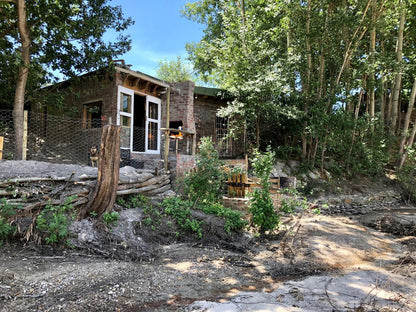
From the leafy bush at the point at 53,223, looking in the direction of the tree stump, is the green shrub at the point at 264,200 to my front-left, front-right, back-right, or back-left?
front-right

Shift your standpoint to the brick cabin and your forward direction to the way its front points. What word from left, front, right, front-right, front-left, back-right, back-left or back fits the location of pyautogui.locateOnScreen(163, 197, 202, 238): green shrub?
front-right

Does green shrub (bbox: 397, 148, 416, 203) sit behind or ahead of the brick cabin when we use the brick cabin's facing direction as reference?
ahead

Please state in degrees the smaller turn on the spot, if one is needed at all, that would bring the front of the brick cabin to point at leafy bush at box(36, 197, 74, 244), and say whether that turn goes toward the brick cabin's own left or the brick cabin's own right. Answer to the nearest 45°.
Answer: approximately 45° to the brick cabin's own right

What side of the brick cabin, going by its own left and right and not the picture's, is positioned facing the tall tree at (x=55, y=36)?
right

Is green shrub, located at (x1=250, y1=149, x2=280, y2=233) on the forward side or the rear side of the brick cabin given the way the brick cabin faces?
on the forward side

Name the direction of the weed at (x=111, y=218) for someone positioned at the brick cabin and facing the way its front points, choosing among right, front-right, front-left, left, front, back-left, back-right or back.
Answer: front-right
